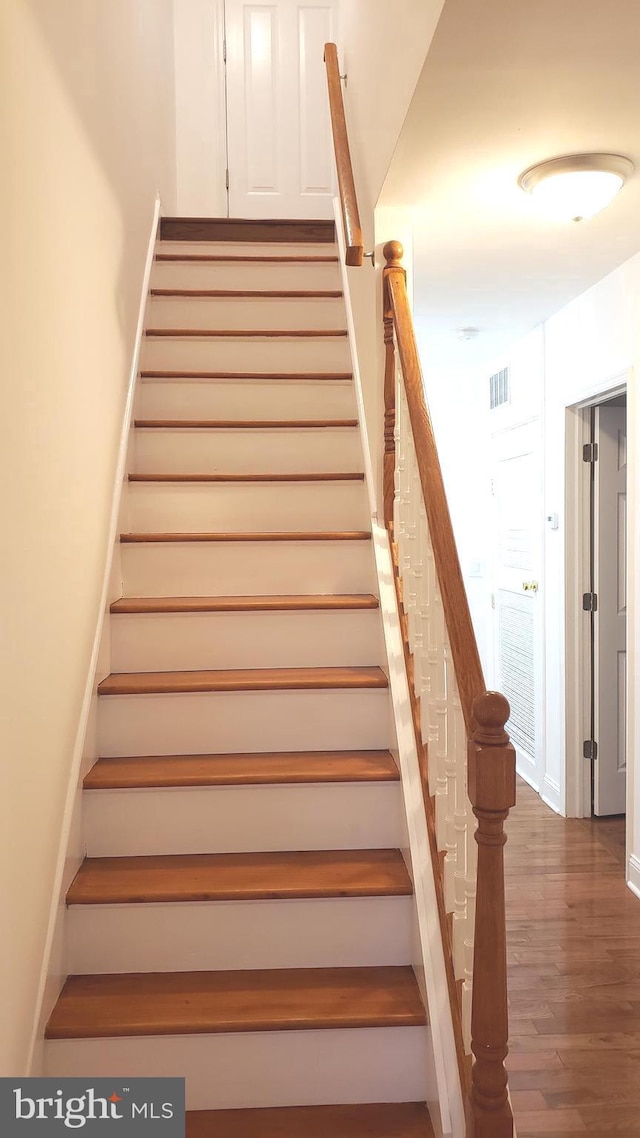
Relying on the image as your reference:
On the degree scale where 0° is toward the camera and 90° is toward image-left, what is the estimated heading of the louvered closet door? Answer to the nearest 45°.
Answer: approximately 45°

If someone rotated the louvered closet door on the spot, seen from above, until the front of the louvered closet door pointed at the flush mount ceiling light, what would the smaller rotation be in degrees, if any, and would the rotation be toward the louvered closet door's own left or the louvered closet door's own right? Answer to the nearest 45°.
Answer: approximately 45° to the louvered closet door's own left

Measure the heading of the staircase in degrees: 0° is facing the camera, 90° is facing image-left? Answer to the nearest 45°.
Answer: approximately 0°

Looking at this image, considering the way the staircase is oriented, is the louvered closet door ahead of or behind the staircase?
behind
